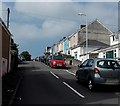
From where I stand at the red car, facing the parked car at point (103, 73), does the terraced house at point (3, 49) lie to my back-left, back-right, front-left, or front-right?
front-right

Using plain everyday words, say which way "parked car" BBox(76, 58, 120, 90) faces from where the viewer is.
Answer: facing away from the viewer and to the left of the viewer
